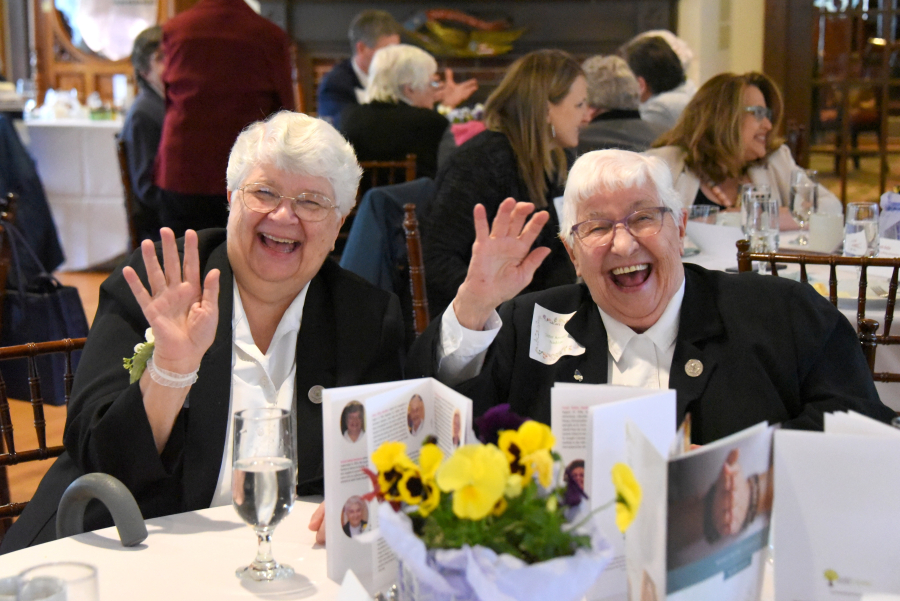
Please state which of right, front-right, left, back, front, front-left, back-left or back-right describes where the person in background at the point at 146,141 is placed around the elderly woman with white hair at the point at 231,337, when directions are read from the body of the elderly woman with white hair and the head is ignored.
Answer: back

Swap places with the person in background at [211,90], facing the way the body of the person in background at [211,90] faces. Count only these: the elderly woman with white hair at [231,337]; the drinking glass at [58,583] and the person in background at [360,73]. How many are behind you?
2

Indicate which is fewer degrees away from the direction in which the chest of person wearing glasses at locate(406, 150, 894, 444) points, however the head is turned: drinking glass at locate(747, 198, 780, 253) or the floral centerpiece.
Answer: the floral centerpiece

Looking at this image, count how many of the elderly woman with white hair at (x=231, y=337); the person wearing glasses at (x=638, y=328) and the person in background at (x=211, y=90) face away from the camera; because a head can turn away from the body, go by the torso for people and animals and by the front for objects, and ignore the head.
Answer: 1

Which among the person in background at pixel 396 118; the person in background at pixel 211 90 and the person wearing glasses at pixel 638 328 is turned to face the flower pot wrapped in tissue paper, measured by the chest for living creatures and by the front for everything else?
the person wearing glasses

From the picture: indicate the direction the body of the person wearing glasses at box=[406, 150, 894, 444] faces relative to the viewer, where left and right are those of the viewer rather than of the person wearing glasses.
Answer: facing the viewer

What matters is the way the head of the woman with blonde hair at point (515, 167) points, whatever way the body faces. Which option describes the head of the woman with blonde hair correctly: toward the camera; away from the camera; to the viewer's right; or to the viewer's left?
to the viewer's right

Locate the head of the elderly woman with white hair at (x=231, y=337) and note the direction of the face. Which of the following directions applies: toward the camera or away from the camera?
toward the camera

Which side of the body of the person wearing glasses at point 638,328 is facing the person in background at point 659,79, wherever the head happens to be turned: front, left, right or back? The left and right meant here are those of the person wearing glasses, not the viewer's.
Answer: back

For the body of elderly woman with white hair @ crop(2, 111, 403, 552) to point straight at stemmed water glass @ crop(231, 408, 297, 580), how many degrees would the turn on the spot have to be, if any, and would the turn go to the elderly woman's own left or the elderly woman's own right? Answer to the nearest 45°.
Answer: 0° — they already face it

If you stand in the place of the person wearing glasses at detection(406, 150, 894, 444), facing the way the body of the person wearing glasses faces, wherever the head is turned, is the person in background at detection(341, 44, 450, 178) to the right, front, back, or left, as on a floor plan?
back
